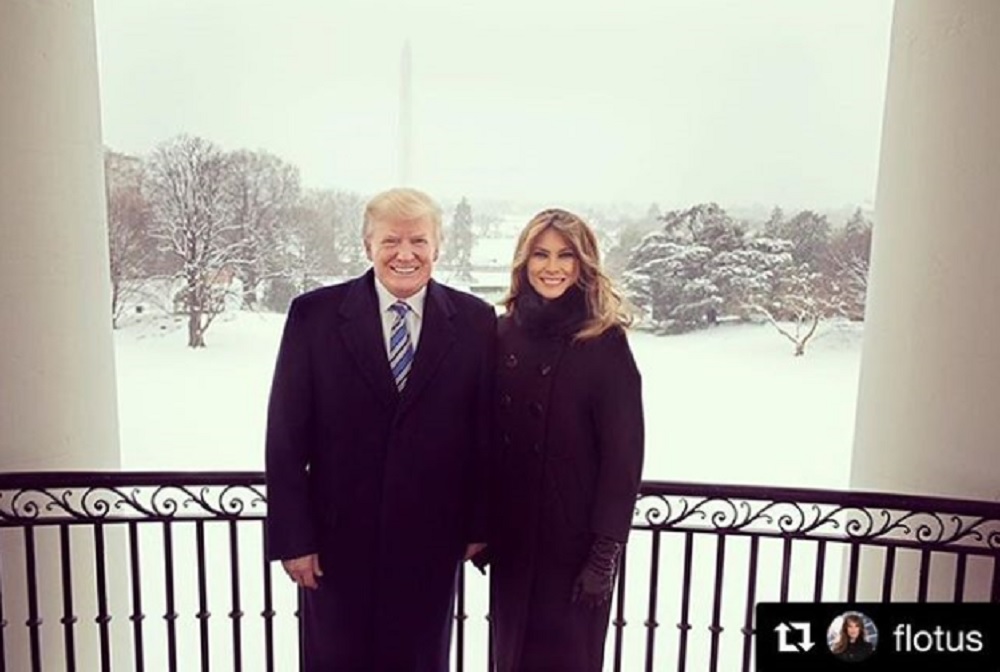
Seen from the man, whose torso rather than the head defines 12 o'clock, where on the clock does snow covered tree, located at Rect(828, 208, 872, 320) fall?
The snow covered tree is roughly at 8 o'clock from the man.

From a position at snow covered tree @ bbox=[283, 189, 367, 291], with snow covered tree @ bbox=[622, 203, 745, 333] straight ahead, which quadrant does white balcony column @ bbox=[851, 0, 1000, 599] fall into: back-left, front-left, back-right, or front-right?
front-right

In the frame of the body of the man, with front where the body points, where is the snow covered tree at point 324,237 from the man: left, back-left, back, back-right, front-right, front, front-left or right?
back

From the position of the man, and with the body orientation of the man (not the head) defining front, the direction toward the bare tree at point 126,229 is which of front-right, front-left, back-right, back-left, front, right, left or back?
back-right

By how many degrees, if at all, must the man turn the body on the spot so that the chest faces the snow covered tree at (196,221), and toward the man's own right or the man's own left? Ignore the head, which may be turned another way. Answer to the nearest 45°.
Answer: approximately 135° to the man's own right

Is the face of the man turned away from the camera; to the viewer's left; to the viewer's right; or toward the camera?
toward the camera

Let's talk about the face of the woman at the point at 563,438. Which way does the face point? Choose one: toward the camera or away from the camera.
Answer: toward the camera

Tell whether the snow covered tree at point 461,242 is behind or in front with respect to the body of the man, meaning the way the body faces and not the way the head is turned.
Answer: behind

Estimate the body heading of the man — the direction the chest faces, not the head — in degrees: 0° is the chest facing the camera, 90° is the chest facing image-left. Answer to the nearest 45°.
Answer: approximately 0°

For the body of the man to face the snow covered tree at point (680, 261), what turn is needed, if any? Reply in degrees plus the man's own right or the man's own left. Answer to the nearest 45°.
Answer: approximately 135° to the man's own left

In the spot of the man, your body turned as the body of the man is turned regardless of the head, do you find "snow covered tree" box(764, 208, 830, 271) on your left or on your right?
on your left

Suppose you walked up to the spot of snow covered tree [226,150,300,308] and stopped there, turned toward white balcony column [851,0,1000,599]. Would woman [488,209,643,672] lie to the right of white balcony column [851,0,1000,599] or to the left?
right

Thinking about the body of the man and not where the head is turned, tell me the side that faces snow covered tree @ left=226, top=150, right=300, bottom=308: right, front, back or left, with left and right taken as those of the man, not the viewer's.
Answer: back
